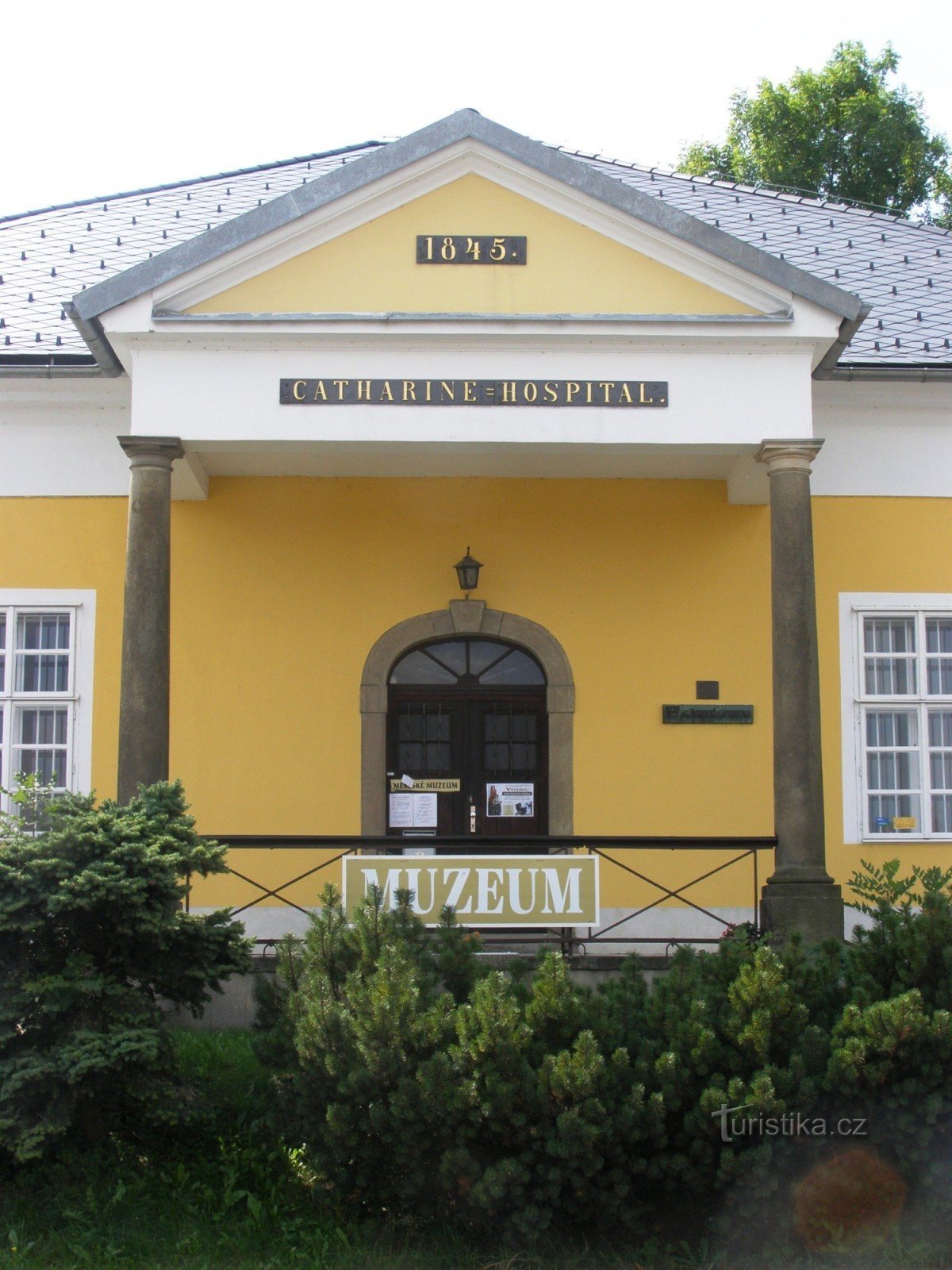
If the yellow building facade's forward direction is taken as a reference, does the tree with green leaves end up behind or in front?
behind

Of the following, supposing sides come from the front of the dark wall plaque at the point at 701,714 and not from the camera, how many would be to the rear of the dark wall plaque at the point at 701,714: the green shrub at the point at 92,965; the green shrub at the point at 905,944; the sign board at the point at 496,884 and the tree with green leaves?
1

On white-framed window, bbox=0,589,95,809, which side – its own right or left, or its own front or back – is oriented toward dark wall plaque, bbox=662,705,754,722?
left

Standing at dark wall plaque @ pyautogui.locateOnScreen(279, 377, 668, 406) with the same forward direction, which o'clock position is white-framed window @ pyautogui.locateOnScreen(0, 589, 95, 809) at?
The white-framed window is roughly at 4 o'clock from the dark wall plaque.

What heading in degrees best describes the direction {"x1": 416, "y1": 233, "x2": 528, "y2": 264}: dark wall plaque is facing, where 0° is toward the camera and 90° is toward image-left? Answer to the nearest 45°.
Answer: approximately 0°

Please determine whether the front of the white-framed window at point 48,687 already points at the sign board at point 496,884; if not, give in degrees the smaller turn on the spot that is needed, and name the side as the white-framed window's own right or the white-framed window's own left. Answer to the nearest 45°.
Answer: approximately 45° to the white-framed window's own left

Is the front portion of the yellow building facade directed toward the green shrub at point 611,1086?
yes
